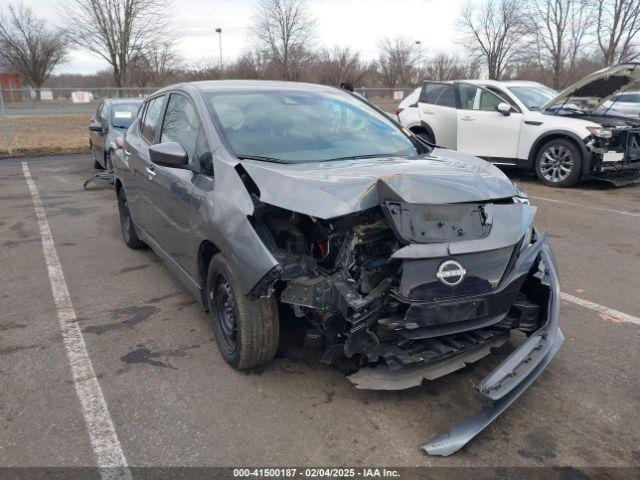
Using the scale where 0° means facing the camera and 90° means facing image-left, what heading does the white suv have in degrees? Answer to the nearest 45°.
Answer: approximately 315°

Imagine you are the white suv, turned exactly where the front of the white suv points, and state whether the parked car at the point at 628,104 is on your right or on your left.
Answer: on your left

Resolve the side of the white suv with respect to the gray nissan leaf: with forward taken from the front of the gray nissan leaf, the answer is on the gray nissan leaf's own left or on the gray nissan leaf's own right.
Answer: on the gray nissan leaf's own left

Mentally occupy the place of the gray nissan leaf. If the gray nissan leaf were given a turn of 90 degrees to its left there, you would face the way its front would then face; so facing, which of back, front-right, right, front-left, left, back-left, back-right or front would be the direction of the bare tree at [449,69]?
front-left

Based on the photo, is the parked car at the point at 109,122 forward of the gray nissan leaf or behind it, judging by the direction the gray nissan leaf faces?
behind

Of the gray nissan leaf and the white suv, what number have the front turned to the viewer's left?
0

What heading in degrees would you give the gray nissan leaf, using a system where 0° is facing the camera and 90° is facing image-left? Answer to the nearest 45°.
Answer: approximately 315°
